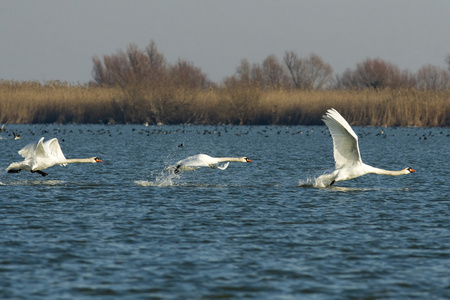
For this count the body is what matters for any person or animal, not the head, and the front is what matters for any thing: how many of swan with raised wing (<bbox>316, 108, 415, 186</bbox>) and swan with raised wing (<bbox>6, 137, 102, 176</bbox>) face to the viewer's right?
2

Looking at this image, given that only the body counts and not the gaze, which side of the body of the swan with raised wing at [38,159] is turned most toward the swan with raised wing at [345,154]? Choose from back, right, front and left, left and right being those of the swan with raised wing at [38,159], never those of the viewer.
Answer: front

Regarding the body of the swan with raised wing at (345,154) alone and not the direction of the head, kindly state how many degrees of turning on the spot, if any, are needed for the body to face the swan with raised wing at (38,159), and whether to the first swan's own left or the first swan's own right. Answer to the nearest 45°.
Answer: approximately 180°

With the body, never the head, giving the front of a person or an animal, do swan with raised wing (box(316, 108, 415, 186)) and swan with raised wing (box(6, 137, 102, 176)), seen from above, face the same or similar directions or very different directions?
same or similar directions

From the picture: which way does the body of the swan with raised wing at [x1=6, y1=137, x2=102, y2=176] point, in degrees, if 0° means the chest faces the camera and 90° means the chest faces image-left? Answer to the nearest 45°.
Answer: approximately 270°

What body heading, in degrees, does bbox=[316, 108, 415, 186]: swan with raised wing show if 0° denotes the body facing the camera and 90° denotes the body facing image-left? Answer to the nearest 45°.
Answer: approximately 270°
